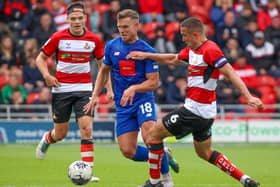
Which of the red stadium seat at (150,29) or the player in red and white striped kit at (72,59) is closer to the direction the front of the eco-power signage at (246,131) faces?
the player in red and white striped kit

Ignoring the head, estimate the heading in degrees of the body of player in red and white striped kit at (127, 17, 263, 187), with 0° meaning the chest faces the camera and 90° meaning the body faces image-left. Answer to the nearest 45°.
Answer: approximately 45°

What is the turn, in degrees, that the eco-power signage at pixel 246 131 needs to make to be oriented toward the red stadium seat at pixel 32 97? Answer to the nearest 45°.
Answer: approximately 90° to its right

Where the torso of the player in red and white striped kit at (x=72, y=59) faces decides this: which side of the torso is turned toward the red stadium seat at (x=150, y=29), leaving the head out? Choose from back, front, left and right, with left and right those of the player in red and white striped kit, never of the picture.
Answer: back

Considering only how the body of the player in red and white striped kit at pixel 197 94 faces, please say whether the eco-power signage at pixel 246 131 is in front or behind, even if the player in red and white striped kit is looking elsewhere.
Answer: behind

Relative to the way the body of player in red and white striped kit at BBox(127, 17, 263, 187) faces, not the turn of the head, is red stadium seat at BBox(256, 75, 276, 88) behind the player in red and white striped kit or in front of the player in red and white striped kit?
behind
